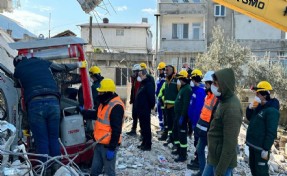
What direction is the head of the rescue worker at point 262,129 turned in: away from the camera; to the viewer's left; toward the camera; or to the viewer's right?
to the viewer's left

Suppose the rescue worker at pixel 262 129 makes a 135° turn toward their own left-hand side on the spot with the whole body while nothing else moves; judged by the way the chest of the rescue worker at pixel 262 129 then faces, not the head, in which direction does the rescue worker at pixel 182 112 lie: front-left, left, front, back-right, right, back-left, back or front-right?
back-left

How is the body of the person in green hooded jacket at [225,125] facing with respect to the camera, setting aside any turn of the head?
to the viewer's left

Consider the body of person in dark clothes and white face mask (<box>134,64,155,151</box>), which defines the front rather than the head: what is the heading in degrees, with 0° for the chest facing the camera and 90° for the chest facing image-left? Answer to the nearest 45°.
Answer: approximately 90°

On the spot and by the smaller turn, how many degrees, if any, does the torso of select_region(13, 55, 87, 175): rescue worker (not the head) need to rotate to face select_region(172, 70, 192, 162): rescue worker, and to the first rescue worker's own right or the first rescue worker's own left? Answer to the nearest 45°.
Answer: approximately 45° to the first rescue worker's own right

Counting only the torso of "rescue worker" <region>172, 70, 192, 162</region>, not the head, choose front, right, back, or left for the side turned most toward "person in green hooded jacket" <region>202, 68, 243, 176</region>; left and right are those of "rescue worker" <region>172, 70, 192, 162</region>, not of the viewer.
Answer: left

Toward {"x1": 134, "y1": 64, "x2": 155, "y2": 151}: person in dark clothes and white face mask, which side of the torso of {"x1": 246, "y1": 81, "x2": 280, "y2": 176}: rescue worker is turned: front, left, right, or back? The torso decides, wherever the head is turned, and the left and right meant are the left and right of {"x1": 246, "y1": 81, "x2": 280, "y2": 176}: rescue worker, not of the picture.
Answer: right

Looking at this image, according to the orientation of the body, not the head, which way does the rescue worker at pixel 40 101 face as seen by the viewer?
away from the camera

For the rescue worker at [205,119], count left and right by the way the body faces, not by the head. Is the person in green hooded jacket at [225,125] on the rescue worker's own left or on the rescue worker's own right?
on the rescue worker's own left
